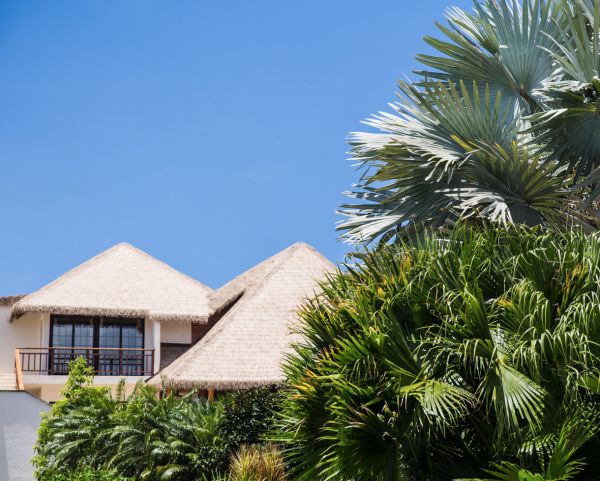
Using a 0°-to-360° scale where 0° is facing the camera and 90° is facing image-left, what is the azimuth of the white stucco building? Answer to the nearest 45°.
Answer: approximately 0°

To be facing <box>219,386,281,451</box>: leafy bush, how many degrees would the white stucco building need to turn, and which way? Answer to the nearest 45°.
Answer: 0° — it already faces it

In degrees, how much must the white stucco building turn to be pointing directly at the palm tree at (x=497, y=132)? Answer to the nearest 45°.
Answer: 0° — it already faces it
